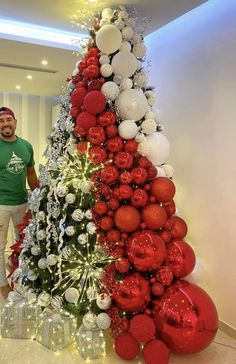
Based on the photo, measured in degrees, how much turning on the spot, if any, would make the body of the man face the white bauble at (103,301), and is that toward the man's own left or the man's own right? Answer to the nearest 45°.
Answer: approximately 45° to the man's own left

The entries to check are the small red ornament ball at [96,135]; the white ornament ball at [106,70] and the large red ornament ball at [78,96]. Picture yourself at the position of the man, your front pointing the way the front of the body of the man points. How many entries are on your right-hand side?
0

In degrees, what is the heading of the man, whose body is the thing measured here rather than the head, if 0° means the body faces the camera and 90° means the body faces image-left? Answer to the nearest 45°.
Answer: approximately 0°

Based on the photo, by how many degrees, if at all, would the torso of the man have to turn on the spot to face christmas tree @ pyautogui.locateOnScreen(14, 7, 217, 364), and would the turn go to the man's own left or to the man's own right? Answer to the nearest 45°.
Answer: approximately 45° to the man's own left

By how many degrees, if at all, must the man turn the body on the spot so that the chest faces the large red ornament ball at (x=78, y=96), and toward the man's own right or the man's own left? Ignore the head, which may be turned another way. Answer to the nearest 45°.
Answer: approximately 45° to the man's own left

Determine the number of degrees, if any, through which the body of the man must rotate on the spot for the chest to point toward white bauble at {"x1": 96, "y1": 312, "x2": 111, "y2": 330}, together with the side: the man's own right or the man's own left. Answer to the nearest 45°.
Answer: approximately 45° to the man's own left

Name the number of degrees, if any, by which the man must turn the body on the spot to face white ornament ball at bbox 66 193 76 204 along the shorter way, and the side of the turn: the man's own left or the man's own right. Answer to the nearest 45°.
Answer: approximately 45° to the man's own left

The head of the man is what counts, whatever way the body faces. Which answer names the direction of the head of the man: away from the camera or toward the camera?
toward the camera

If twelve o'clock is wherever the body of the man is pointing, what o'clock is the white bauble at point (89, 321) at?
The white bauble is roughly at 11 o'clock from the man.

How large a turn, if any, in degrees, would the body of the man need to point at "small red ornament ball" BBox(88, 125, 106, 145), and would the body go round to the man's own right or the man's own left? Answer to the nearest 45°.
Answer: approximately 45° to the man's own left
